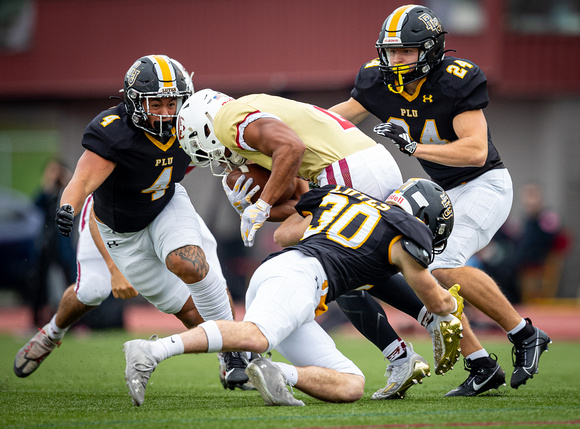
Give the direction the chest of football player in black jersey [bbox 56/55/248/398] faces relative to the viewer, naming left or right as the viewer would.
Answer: facing the viewer and to the right of the viewer

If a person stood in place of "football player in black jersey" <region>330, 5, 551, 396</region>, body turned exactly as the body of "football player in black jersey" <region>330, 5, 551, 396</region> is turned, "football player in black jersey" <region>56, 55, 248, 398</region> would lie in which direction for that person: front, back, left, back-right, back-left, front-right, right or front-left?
front-right

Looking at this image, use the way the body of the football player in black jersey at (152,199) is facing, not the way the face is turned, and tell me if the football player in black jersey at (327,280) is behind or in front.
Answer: in front

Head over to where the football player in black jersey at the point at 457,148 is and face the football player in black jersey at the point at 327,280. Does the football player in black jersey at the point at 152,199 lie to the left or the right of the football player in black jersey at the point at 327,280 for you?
right

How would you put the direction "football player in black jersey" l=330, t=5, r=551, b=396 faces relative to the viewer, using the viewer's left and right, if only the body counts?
facing the viewer and to the left of the viewer

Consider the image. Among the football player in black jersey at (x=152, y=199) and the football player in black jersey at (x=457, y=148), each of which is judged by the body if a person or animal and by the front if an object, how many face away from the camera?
0

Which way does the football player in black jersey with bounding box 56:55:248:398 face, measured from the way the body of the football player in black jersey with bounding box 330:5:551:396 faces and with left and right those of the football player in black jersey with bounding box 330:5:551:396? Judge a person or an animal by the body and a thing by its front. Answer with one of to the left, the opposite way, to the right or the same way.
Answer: to the left

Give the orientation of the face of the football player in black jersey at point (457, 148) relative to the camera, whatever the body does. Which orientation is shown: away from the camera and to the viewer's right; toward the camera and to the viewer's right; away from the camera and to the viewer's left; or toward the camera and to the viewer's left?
toward the camera and to the viewer's left
